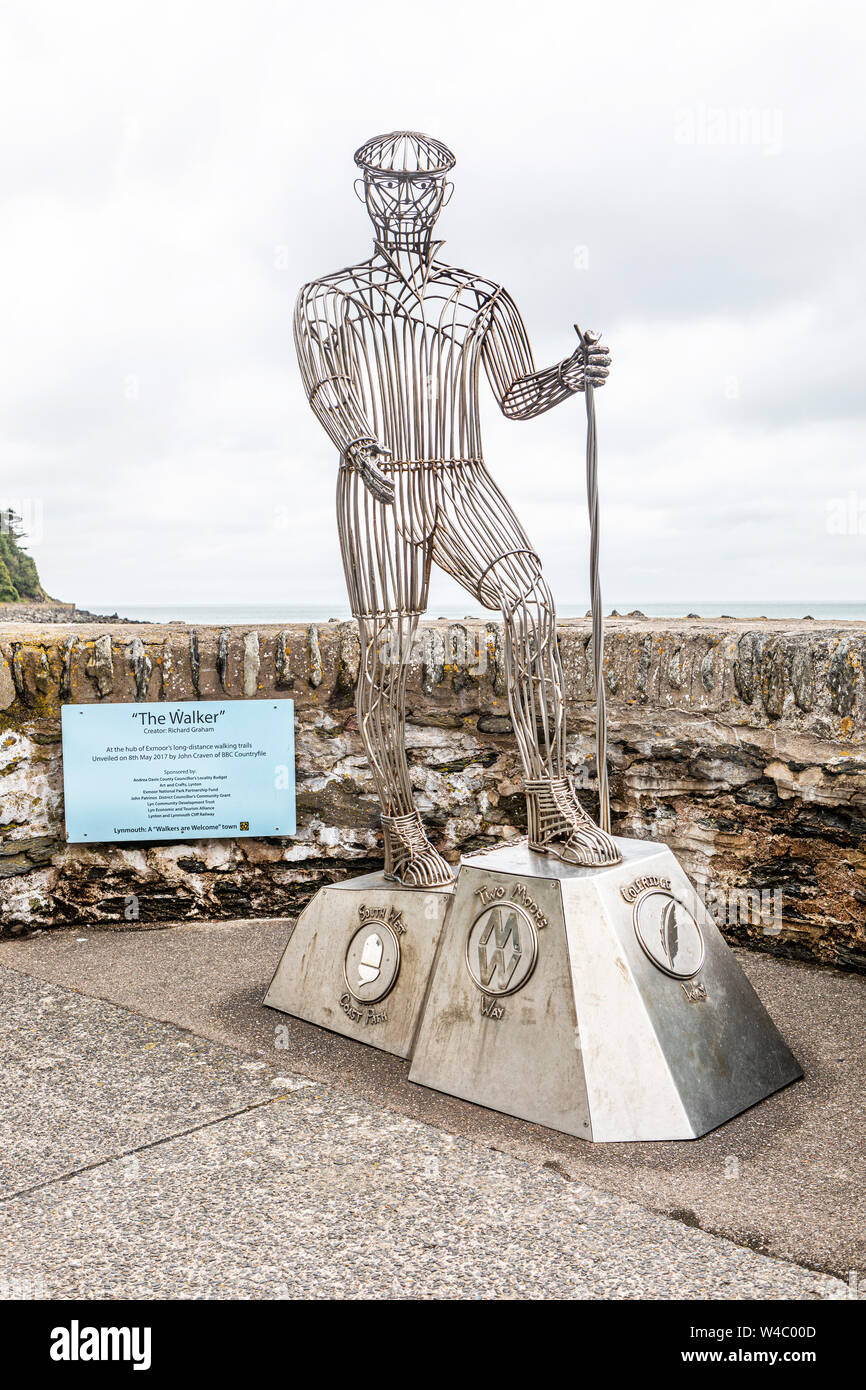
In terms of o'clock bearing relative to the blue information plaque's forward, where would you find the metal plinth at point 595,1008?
The metal plinth is roughly at 11 o'clock from the blue information plaque.

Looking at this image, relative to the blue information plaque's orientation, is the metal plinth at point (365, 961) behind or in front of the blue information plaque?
in front

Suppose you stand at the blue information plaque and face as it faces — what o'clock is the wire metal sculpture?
The wire metal sculpture is roughly at 11 o'clock from the blue information plaque.

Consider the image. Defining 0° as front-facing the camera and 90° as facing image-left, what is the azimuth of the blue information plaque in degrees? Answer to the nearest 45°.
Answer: approximately 0°
